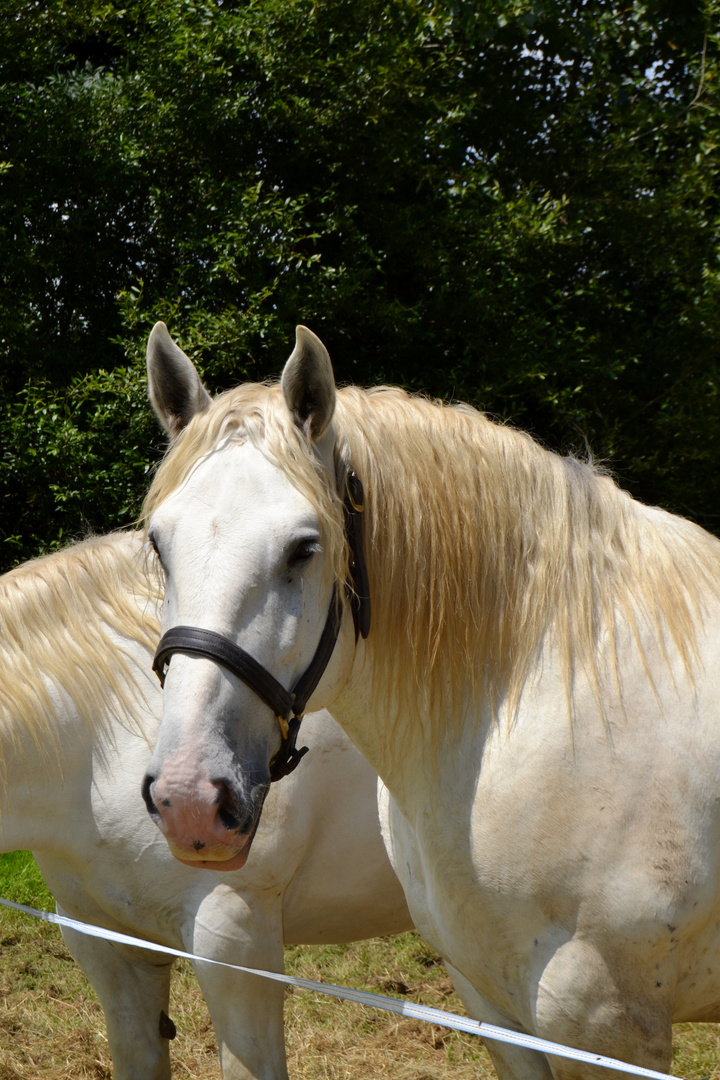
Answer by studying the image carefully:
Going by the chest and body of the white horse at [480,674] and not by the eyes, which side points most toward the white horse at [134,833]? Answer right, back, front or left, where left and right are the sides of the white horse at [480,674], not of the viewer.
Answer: right
